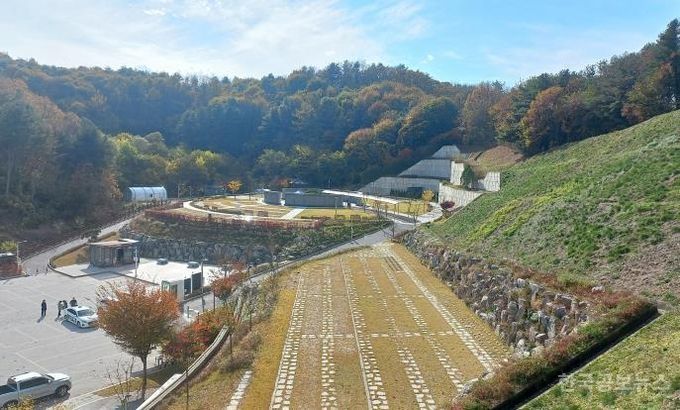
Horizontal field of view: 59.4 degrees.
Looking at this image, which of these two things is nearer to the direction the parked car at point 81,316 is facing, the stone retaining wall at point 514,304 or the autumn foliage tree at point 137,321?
the stone retaining wall

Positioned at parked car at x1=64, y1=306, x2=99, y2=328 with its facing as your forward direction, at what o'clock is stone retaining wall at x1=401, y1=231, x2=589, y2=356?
The stone retaining wall is roughly at 12 o'clock from the parked car.

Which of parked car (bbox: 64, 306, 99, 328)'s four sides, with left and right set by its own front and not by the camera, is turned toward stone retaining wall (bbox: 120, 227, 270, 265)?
left

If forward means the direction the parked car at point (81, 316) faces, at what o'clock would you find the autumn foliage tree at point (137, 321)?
The autumn foliage tree is roughly at 1 o'clock from the parked car.

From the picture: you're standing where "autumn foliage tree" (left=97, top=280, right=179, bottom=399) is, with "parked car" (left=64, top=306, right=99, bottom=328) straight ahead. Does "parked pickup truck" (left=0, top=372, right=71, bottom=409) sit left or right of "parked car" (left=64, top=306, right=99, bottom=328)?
left
